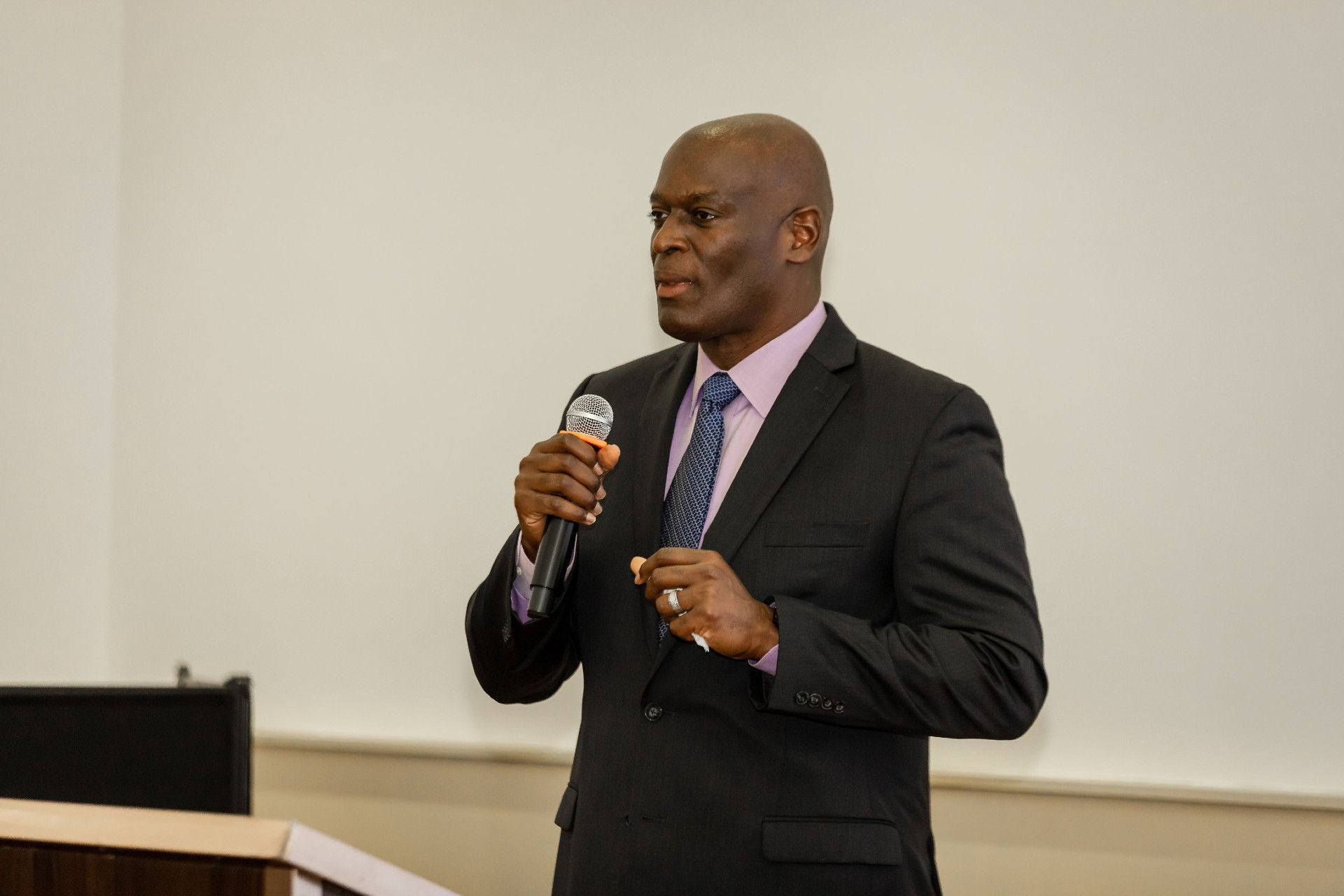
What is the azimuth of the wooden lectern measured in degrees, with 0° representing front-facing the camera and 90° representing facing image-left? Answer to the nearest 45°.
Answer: approximately 45°

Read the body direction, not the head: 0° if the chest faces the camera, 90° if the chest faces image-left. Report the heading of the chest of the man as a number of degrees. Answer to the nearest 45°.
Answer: approximately 45°
